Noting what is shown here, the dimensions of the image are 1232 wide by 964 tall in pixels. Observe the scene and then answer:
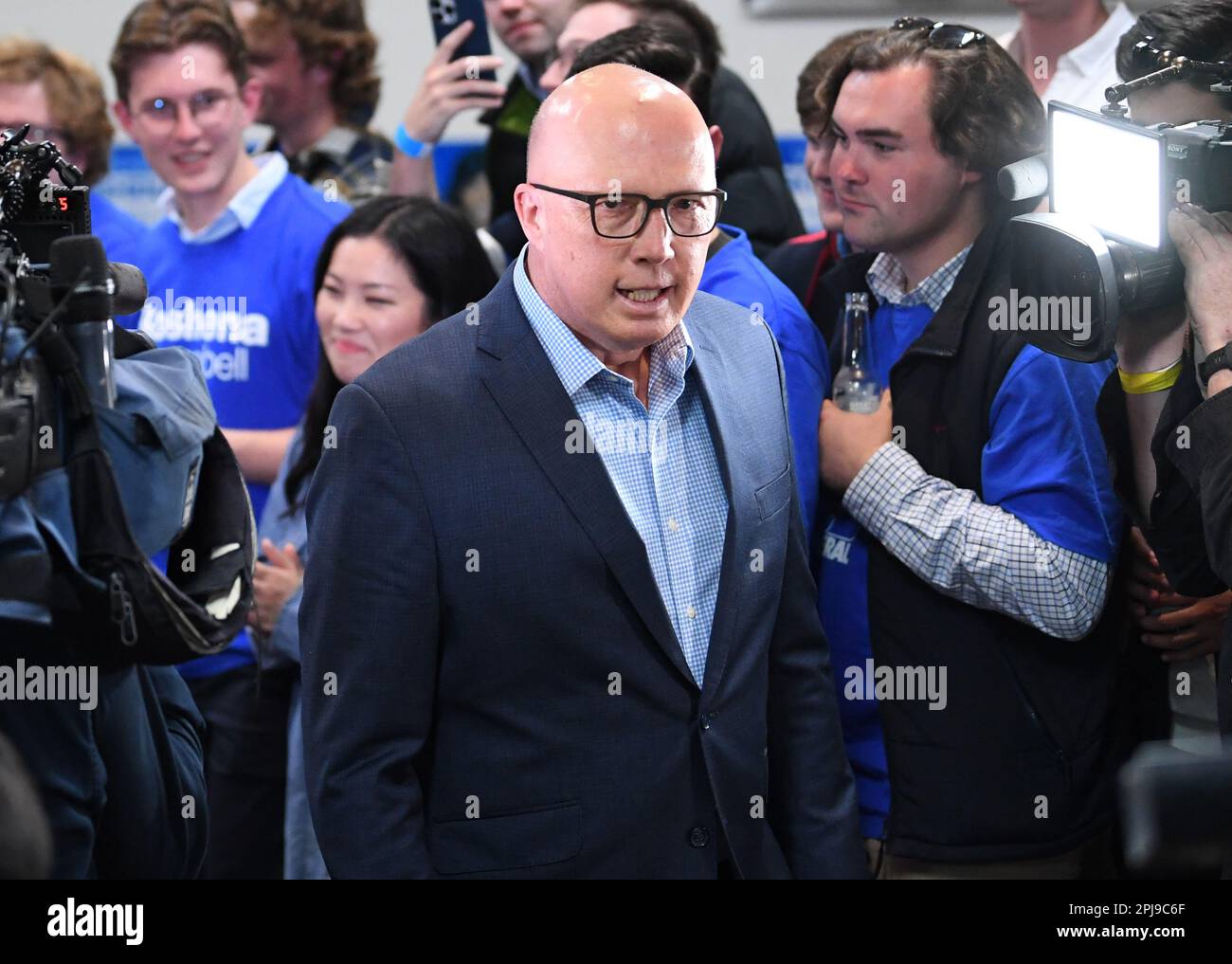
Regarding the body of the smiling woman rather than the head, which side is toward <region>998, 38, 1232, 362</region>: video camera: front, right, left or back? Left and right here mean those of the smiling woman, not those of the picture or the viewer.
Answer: left

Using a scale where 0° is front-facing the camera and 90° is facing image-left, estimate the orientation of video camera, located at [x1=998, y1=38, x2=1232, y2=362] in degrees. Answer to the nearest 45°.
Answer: approximately 45°

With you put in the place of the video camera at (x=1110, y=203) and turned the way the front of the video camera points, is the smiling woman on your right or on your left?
on your right

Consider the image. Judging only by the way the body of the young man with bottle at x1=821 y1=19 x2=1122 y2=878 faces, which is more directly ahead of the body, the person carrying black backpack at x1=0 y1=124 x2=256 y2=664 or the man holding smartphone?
the person carrying black backpack

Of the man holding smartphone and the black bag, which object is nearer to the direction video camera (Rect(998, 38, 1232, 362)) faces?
the black bag

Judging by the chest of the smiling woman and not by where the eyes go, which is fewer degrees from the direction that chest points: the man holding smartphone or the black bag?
the black bag

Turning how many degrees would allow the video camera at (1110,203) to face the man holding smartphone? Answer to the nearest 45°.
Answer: approximately 90° to its right
